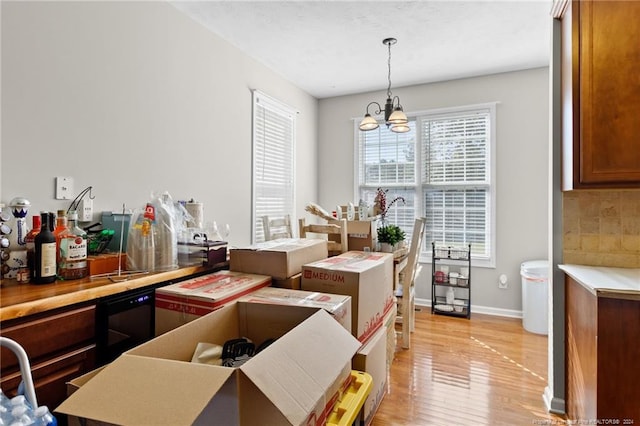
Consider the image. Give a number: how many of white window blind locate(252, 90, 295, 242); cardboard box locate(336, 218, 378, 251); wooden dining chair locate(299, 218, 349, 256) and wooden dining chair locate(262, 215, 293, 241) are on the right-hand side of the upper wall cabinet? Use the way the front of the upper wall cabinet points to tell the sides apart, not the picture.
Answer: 4

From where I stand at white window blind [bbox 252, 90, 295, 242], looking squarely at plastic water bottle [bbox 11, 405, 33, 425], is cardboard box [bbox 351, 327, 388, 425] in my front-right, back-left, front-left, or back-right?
front-left

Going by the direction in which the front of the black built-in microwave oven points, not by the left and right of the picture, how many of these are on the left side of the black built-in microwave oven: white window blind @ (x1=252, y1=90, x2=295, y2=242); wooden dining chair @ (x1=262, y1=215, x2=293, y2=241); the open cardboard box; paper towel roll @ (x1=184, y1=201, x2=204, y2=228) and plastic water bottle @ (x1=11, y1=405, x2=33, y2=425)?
3

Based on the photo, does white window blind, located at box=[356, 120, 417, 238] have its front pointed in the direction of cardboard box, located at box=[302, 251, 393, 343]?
yes

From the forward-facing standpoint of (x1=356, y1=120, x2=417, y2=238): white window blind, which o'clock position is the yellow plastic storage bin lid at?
The yellow plastic storage bin lid is roughly at 12 o'clock from the white window blind.

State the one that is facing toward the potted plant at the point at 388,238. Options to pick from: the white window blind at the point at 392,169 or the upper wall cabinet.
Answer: the white window blind

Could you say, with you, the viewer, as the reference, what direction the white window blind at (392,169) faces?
facing the viewer

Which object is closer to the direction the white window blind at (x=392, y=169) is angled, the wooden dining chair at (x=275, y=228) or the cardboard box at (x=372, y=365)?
the cardboard box

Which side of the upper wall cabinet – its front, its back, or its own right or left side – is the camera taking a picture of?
front

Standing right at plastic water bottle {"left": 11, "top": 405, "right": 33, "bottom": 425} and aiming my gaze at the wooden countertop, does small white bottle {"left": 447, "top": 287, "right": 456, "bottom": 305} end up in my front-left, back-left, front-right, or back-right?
front-right

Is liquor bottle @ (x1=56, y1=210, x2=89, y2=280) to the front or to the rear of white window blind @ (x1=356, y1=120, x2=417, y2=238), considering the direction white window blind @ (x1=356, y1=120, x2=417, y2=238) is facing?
to the front

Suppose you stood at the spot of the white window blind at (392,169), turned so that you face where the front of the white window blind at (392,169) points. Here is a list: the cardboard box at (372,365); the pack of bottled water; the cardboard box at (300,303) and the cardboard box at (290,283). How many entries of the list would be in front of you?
4

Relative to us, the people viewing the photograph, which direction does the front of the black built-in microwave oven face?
facing the viewer and to the right of the viewer

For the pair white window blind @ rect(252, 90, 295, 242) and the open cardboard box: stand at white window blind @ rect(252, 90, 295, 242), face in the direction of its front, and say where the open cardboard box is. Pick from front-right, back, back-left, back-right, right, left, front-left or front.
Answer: front-right

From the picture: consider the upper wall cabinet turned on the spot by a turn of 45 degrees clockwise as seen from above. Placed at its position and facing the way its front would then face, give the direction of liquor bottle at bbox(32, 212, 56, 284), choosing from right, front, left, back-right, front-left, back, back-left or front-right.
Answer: front

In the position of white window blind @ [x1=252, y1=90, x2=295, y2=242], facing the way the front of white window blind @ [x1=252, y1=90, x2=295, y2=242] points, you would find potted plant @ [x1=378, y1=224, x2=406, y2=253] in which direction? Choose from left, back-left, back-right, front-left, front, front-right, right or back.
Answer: front

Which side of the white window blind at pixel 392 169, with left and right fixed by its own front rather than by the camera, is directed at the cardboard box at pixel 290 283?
front

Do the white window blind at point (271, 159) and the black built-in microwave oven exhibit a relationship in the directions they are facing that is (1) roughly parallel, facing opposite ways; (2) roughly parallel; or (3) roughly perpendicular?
roughly parallel

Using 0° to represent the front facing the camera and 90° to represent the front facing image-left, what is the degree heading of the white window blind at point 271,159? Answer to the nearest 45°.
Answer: approximately 315°

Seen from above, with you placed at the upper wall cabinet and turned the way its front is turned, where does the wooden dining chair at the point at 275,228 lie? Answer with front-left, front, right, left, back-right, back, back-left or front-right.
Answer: right
